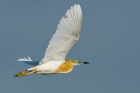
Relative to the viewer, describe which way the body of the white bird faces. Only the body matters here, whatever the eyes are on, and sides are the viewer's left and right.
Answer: facing to the right of the viewer
